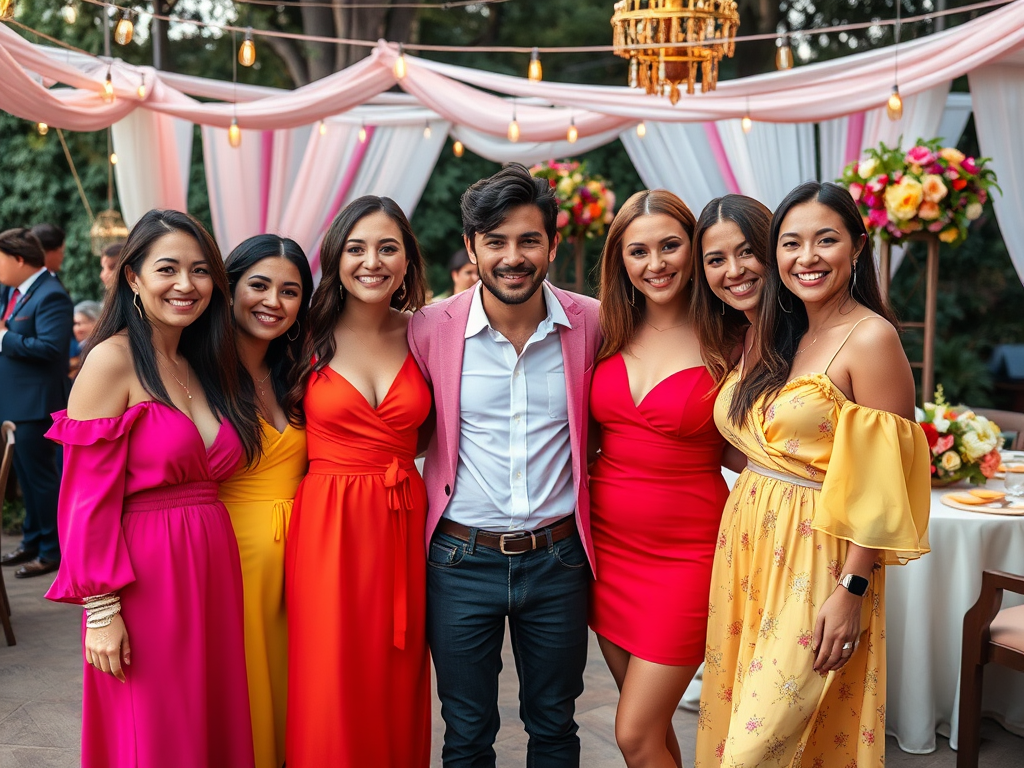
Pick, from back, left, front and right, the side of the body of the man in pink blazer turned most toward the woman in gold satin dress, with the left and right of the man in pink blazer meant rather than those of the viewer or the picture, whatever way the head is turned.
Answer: right

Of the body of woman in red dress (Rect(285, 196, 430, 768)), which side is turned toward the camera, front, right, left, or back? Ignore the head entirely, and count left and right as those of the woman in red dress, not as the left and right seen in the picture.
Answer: front

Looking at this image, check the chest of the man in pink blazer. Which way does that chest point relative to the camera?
toward the camera

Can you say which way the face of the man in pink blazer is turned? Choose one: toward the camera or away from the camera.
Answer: toward the camera

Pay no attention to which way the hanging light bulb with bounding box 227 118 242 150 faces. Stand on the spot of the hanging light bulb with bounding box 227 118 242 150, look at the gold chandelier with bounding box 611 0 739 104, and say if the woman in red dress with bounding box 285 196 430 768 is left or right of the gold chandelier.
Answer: right

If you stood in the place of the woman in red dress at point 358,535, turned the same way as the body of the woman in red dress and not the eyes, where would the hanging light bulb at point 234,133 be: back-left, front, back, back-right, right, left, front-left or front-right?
back

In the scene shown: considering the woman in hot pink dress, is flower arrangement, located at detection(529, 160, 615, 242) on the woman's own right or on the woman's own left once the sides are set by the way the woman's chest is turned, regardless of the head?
on the woman's own left

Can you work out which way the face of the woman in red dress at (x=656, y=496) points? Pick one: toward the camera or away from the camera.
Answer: toward the camera

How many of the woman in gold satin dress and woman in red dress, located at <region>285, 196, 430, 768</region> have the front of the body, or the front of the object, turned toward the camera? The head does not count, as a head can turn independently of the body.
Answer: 2

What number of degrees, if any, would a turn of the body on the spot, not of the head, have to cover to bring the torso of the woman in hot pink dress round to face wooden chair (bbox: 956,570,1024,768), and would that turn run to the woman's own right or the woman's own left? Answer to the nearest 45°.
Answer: approximately 45° to the woman's own left

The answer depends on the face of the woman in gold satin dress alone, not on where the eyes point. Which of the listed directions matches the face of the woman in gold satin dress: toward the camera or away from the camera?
toward the camera

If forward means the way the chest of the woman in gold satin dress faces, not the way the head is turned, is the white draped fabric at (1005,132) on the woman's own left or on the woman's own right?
on the woman's own left

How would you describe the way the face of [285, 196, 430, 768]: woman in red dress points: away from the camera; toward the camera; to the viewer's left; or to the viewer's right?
toward the camera

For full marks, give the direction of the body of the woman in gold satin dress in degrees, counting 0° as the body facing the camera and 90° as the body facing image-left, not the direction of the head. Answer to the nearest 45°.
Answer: approximately 0°
